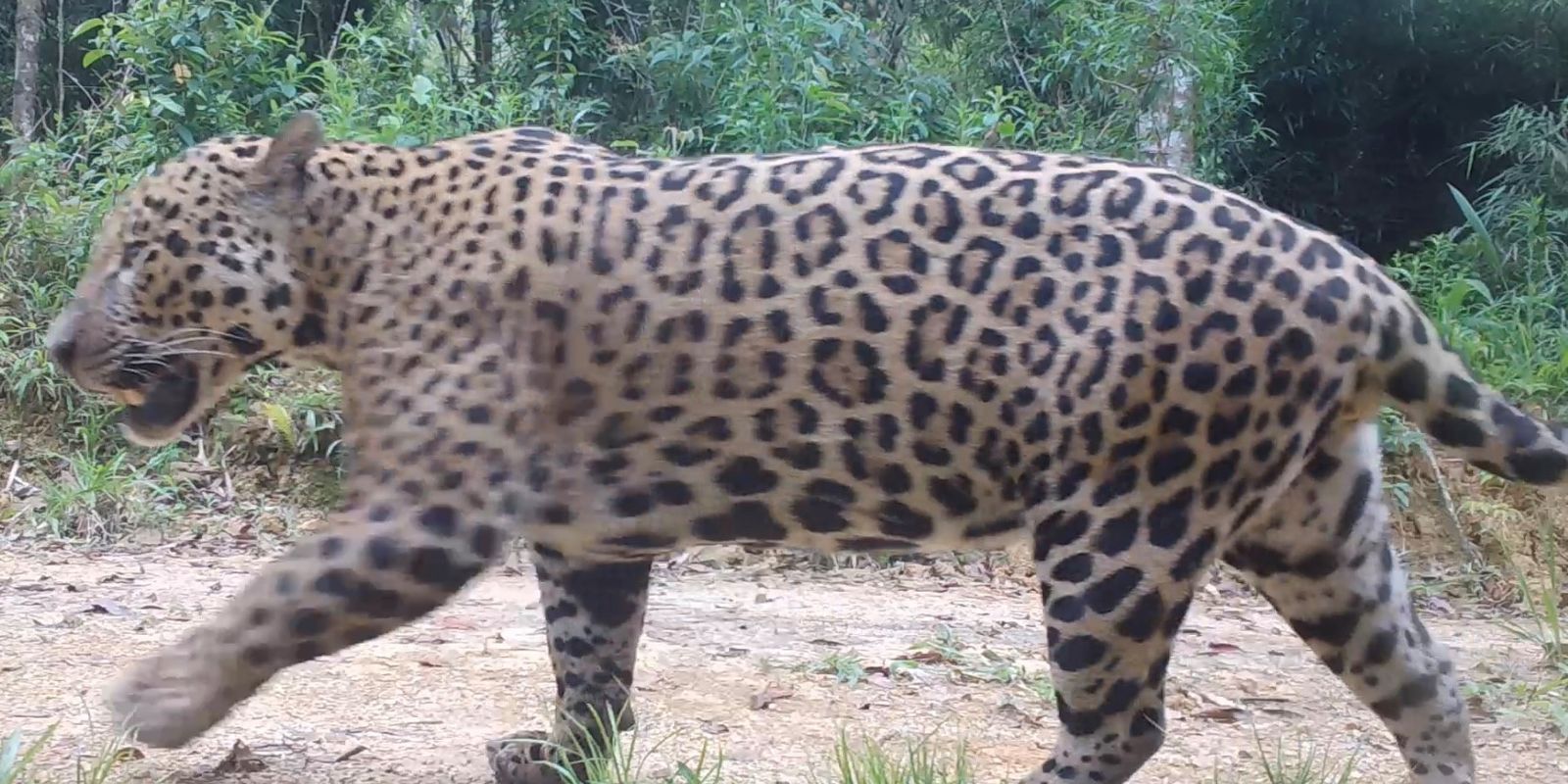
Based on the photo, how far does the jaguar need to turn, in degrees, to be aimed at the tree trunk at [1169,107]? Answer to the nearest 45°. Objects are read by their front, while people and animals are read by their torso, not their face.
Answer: approximately 90° to its right

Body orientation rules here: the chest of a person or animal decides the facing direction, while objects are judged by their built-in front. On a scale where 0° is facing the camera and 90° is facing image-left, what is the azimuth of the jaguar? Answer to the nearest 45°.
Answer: approximately 90°

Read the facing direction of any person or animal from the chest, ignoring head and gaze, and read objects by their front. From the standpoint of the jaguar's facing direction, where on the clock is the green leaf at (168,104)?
The green leaf is roughly at 2 o'clock from the jaguar.

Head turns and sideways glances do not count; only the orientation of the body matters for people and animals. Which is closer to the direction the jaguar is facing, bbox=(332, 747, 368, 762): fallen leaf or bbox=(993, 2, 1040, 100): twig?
the fallen leaf

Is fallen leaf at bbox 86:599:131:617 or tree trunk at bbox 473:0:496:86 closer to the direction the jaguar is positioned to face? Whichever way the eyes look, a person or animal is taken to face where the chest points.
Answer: the fallen leaf

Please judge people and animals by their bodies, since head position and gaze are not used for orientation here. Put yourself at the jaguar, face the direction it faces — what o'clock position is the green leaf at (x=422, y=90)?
The green leaf is roughly at 2 o'clock from the jaguar.

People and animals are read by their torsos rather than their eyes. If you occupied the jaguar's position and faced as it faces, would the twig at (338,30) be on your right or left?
on your right

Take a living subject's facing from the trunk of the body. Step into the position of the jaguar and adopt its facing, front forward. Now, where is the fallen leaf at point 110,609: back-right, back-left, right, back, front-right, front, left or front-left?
front-right

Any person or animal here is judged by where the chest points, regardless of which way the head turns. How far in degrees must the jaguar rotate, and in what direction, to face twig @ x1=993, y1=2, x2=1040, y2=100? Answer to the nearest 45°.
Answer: approximately 90° to its right

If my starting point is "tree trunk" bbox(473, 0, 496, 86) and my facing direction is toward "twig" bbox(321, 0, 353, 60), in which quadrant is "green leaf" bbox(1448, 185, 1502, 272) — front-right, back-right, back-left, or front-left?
back-left

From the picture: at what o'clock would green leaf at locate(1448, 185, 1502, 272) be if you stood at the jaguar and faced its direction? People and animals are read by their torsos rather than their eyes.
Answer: The green leaf is roughly at 4 o'clock from the jaguar.
